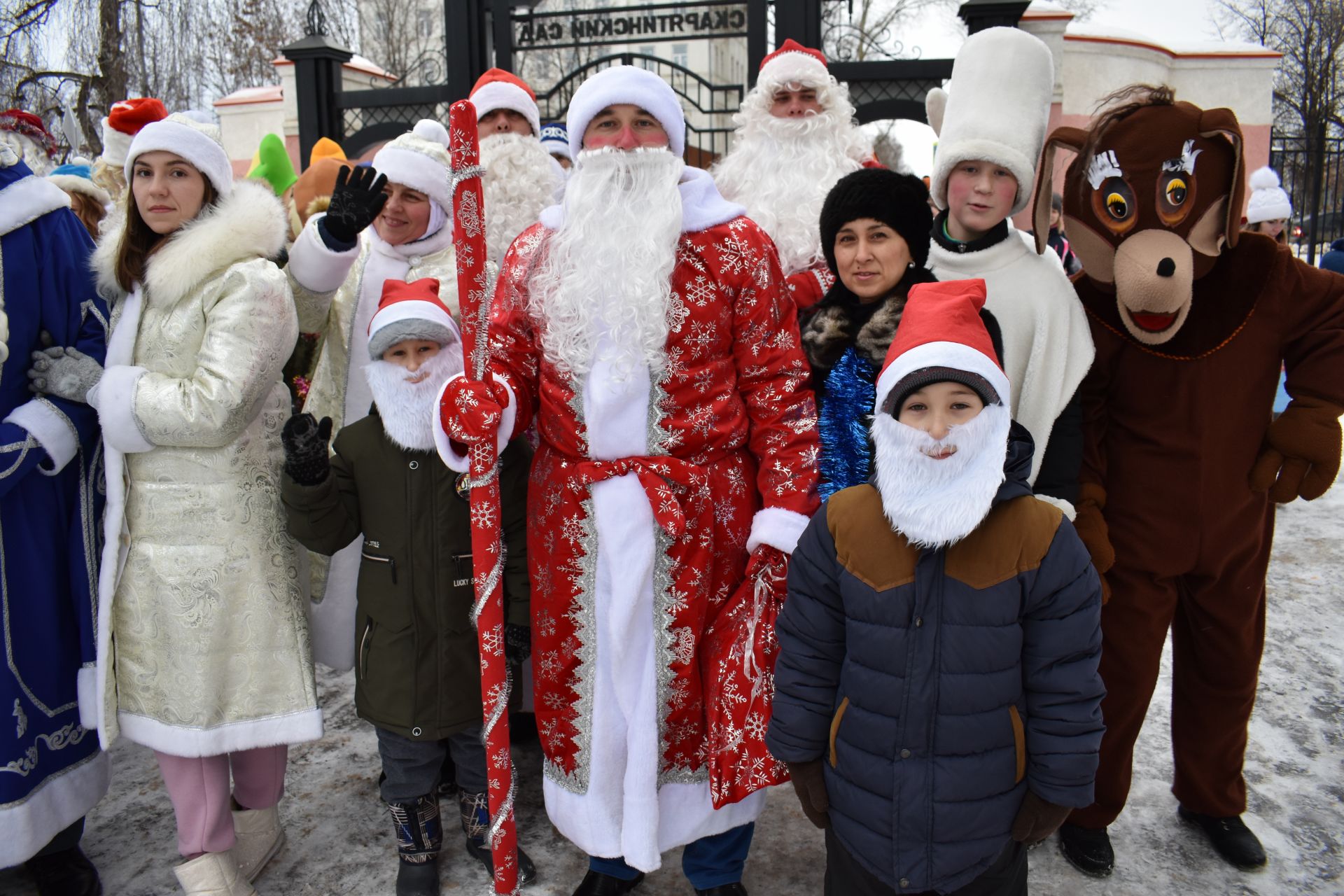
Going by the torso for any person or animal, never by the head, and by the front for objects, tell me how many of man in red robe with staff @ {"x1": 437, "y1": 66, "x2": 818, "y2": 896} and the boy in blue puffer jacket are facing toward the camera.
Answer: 2

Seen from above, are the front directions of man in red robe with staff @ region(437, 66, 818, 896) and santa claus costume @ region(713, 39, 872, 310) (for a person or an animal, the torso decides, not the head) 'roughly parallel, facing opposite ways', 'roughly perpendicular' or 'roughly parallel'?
roughly parallel

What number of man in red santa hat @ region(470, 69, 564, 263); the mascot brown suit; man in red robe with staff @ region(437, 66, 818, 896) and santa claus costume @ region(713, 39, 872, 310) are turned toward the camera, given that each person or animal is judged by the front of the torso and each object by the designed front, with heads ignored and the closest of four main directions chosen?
4

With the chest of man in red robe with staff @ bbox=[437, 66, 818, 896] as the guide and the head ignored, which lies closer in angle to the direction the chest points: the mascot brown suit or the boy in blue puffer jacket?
the boy in blue puffer jacket

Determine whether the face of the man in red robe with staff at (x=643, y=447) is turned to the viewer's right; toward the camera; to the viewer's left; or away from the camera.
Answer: toward the camera

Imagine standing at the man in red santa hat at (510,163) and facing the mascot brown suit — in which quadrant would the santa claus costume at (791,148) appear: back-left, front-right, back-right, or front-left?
front-left

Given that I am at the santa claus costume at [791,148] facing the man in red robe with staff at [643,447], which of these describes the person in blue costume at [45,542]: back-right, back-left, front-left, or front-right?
front-right

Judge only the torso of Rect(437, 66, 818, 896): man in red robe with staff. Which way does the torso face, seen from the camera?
toward the camera

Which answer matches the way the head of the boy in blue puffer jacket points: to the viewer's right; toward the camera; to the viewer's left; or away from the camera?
toward the camera

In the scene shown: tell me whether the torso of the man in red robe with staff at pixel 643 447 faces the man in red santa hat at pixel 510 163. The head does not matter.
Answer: no

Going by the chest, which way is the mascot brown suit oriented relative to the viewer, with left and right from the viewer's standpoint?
facing the viewer

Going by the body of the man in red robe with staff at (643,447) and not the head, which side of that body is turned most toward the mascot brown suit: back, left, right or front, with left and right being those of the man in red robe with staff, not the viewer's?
left

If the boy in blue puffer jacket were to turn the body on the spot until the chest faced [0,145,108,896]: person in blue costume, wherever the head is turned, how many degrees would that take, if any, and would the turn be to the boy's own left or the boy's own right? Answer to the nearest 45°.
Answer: approximately 90° to the boy's own right

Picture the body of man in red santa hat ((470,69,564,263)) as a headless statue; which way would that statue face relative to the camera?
toward the camera

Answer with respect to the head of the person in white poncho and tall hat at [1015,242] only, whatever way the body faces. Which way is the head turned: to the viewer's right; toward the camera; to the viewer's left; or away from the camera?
toward the camera
